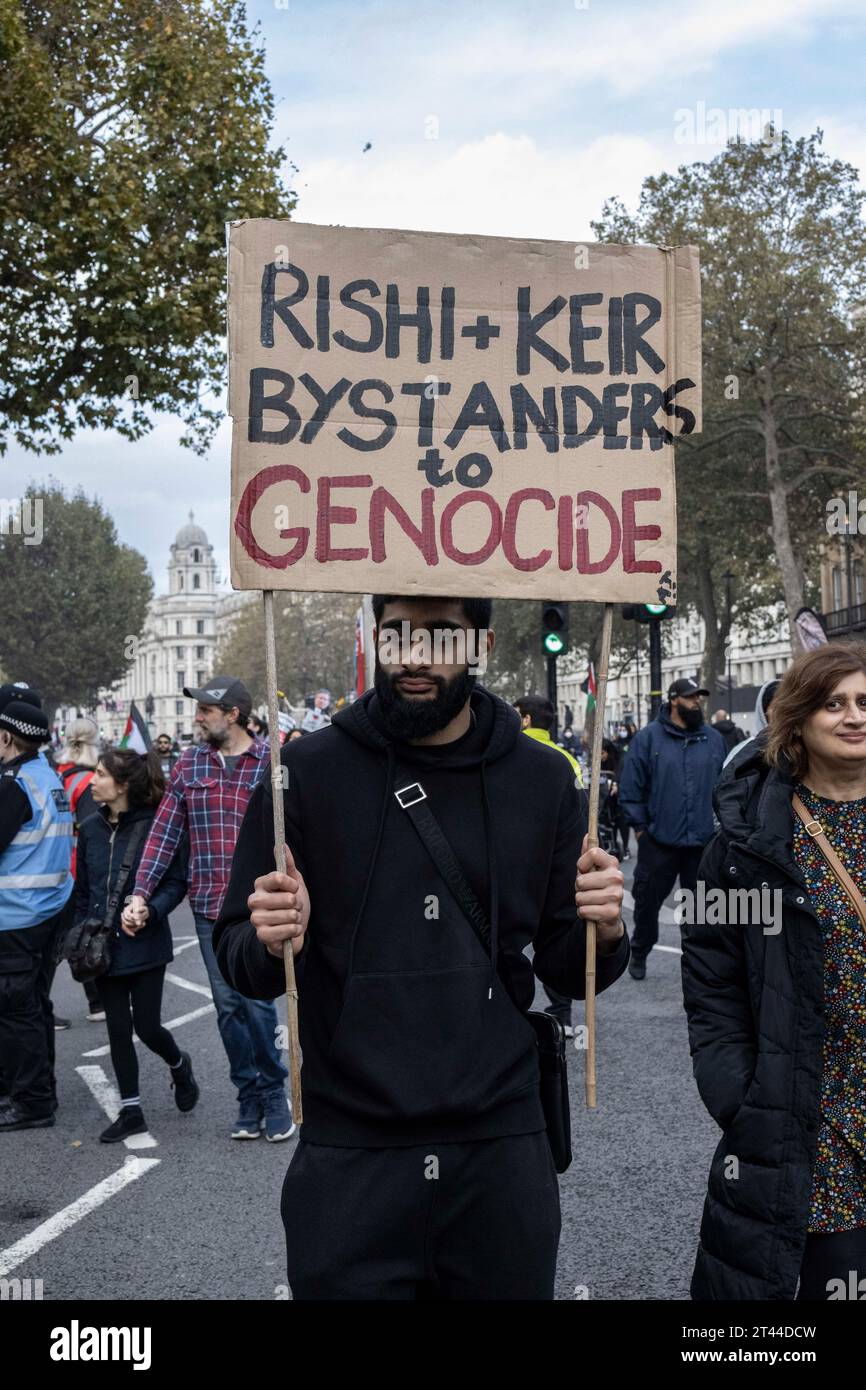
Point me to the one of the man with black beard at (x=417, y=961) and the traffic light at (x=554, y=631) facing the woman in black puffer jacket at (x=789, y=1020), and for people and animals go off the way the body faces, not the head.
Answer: the traffic light

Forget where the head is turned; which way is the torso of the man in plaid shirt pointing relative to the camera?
toward the camera

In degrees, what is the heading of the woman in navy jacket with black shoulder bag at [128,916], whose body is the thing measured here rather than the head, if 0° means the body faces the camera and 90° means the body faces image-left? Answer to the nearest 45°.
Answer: approximately 45°

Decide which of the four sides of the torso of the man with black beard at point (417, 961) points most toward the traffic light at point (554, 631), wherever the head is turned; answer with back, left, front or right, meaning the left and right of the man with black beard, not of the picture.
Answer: back

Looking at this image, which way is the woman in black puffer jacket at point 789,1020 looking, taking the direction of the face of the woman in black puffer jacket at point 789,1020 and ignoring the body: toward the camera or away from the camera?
toward the camera

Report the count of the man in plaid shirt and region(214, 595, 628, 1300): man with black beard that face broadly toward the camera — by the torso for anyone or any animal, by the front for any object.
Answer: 2

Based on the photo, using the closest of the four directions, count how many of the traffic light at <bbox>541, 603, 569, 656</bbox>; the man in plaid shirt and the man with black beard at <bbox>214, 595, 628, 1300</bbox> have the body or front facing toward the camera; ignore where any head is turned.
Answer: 3

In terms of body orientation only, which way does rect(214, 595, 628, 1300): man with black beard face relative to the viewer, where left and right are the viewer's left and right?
facing the viewer

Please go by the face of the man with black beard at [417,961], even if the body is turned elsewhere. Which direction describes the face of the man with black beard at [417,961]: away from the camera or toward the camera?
toward the camera

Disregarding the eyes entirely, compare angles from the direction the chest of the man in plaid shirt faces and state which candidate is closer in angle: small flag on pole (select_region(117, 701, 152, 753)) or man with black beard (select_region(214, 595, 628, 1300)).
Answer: the man with black beard

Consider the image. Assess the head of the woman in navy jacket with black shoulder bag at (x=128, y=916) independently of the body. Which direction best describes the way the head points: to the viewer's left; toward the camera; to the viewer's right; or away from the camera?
to the viewer's left

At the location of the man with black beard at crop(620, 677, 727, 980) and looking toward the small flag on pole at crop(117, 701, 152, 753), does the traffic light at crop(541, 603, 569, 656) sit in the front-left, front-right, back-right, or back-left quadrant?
front-right

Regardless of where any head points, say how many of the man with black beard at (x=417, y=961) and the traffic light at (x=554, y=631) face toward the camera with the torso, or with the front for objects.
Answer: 2

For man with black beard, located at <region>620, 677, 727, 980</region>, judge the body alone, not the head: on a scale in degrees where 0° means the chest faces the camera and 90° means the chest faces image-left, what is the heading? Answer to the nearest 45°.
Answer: approximately 315°
